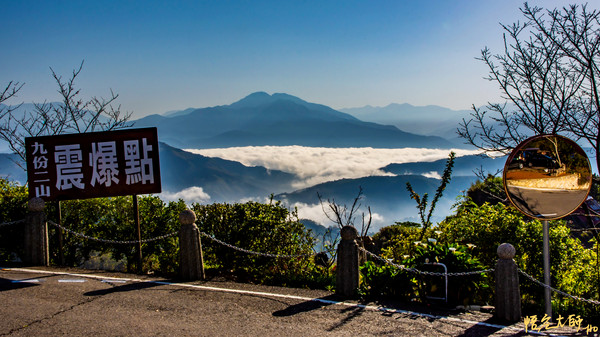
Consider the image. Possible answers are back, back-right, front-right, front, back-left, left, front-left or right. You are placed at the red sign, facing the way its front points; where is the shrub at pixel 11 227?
back-right

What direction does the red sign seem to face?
toward the camera

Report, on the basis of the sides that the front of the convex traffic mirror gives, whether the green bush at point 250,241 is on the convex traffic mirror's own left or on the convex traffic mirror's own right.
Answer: on the convex traffic mirror's own right

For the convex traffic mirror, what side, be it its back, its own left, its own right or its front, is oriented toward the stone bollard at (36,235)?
right

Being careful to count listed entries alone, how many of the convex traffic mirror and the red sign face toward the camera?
2

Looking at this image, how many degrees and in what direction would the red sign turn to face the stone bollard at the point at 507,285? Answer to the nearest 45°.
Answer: approximately 45° to its left

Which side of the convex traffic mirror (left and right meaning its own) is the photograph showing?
front

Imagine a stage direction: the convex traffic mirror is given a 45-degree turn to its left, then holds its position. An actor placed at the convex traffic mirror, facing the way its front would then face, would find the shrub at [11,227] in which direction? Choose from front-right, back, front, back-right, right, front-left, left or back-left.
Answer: back-right

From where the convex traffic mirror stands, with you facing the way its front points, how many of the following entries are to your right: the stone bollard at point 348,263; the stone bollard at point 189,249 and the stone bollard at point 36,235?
3

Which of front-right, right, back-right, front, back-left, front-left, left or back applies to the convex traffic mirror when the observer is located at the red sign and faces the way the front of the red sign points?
front-left

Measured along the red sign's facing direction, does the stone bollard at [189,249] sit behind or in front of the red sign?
in front

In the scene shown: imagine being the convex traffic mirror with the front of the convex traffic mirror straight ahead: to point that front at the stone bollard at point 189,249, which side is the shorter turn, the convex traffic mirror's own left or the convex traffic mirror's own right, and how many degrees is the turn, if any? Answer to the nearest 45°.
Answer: approximately 90° to the convex traffic mirror's own right

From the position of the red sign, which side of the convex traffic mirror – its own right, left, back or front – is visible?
right

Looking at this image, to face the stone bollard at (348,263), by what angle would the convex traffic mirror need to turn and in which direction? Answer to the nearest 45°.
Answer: approximately 90° to its right
